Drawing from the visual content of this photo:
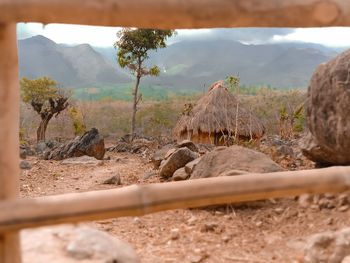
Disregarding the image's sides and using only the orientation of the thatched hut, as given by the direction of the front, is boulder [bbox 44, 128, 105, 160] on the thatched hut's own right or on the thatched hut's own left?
on the thatched hut's own right

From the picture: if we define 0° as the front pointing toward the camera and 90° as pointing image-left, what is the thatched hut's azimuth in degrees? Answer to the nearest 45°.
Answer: approximately 0°

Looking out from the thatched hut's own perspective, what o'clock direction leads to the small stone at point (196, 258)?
The small stone is roughly at 12 o'clock from the thatched hut.

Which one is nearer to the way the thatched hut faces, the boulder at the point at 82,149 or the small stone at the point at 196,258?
the small stone
